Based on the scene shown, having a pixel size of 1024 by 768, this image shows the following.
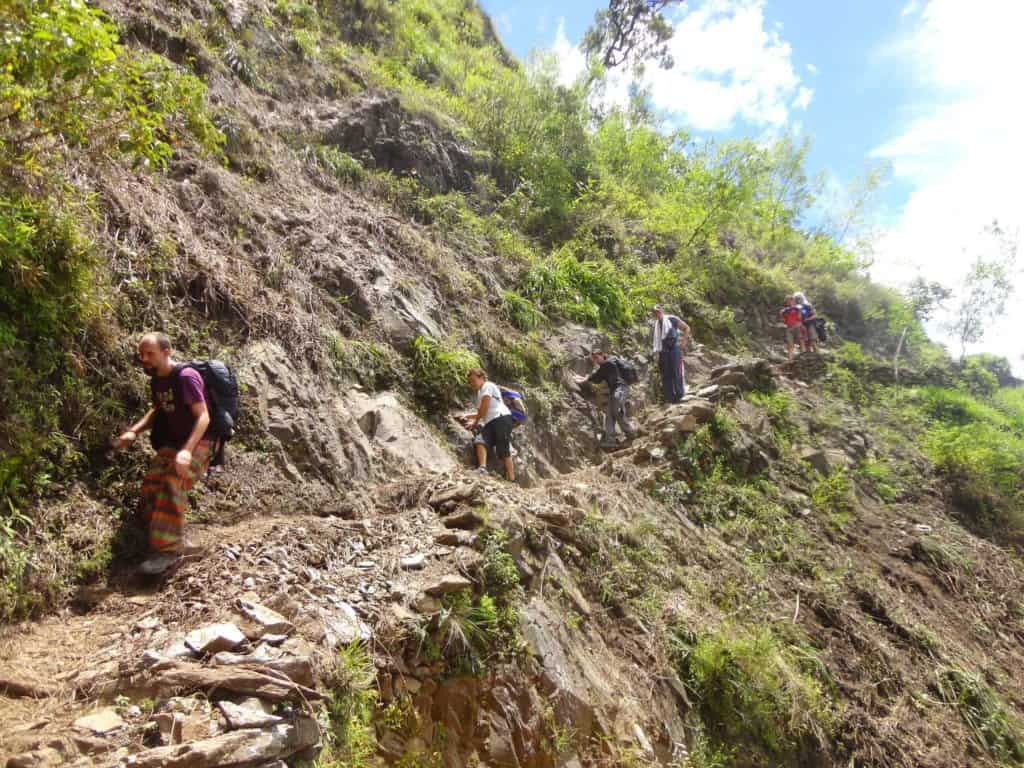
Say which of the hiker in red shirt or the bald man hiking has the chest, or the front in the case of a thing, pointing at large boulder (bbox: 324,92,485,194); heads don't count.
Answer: the hiker in red shirt

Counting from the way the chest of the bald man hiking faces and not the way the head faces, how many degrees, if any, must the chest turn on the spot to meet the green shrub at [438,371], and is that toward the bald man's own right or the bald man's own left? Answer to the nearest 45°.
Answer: approximately 180°

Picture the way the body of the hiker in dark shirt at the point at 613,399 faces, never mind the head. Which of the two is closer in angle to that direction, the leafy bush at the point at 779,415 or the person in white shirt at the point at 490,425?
the person in white shirt

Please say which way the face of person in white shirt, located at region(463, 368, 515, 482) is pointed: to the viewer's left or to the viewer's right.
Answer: to the viewer's left

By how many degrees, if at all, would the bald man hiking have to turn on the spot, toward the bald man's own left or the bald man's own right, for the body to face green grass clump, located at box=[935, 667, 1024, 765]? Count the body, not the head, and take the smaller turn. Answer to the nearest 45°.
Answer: approximately 135° to the bald man's own left

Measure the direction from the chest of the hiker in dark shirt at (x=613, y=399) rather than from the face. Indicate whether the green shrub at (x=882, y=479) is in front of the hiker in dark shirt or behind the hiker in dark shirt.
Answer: behind

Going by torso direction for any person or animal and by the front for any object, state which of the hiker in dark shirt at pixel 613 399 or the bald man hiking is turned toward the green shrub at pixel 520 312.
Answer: the hiker in dark shirt

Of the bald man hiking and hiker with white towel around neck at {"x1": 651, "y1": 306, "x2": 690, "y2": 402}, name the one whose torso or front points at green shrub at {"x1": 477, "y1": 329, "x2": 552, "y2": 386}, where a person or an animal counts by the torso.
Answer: the hiker with white towel around neck

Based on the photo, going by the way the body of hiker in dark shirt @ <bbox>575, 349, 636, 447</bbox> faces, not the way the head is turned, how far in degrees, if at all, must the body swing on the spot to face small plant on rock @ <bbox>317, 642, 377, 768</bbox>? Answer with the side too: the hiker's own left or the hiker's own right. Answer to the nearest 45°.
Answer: approximately 90° to the hiker's own left

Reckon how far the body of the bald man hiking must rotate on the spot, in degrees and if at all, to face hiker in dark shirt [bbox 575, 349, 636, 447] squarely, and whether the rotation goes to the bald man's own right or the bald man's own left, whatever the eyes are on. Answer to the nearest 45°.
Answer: approximately 180°

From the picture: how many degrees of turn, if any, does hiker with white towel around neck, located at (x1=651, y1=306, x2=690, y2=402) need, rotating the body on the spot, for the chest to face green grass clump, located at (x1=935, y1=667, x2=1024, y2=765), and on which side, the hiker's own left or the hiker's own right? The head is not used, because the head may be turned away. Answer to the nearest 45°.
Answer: approximately 90° to the hiker's own left

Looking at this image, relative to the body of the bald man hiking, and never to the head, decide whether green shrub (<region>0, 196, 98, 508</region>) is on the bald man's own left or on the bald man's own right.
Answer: on the bald man's own right

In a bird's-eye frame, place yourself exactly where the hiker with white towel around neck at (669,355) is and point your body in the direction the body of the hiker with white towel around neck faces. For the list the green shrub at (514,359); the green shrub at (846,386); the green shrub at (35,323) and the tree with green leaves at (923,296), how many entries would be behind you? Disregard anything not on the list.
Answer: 2

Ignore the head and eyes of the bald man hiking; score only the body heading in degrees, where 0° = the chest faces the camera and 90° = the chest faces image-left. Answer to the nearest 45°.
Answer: approximately 45°

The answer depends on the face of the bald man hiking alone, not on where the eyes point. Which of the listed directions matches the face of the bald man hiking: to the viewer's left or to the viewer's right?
to the viewer's left

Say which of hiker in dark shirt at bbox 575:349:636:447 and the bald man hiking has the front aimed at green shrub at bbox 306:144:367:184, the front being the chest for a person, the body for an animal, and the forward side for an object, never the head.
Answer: the hiker in dark shirt

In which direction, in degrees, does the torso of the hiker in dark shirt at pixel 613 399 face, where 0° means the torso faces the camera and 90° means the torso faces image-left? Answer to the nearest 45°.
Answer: approximately 90°
